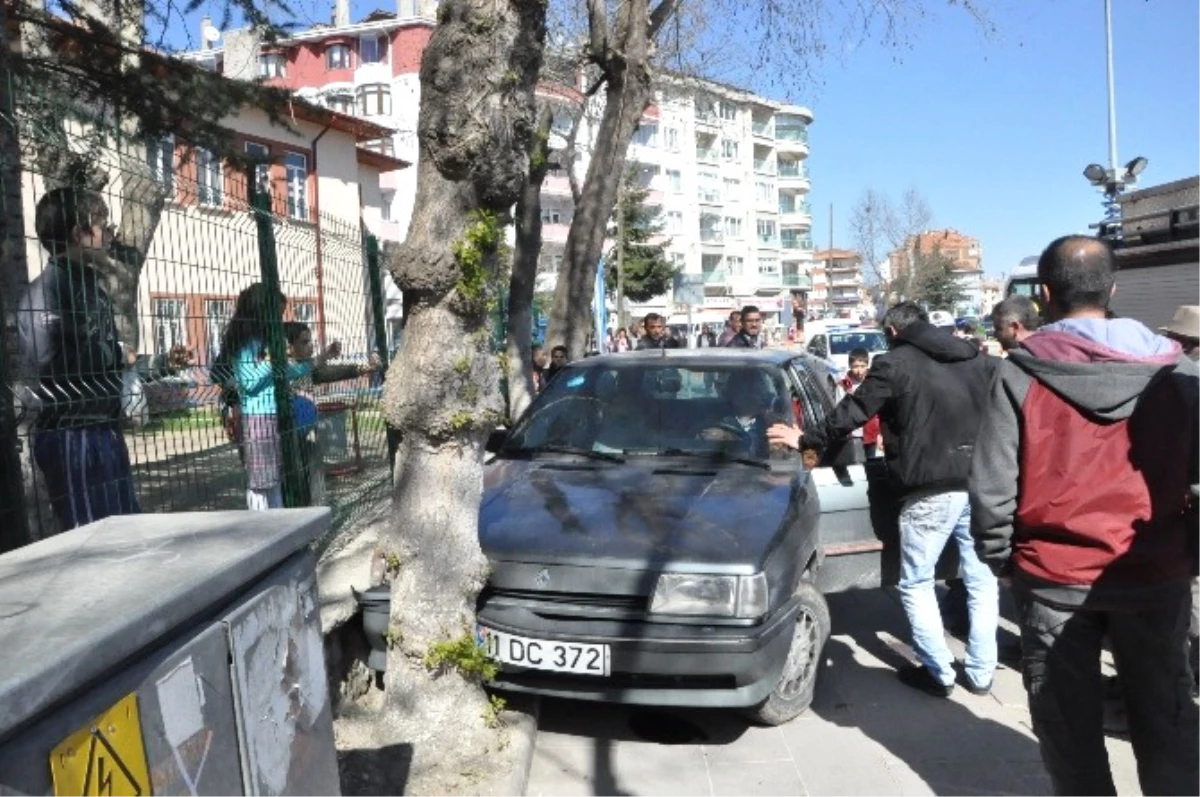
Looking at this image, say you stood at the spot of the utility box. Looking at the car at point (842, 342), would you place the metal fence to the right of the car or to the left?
left

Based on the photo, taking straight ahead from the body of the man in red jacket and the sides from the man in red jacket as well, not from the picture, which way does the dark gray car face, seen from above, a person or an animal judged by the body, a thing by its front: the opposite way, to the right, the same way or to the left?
the opposite way

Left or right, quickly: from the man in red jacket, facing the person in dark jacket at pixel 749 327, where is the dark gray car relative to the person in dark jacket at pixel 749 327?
left

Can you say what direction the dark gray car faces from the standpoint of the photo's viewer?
facing the viewer and to the left of the viewer

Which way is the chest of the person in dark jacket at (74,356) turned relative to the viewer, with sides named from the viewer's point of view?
facing to the right of the viewer

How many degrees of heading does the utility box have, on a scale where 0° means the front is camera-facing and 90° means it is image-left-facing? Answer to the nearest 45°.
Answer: approximately 315°

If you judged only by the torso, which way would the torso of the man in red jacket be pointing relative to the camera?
away from the camera

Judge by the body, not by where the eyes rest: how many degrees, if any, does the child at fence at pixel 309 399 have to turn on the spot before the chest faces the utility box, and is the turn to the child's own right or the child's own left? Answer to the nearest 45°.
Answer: approximately 90° to the child's own right

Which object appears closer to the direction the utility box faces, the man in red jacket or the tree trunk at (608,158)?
the man in red jacket

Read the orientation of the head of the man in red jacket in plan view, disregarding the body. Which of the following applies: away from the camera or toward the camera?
away from the camera

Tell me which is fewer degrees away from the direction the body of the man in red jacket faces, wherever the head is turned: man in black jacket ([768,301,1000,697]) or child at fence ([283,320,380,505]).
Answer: the man in black jacket

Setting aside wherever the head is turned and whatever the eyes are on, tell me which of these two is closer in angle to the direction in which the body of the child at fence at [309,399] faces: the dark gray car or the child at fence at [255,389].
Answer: the dark gray car

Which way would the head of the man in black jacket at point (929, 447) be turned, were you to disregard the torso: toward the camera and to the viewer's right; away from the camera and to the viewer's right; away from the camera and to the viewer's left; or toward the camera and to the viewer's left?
away from the camera and to the viewer's left

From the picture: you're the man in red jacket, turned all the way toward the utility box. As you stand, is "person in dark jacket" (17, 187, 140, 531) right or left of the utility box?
right

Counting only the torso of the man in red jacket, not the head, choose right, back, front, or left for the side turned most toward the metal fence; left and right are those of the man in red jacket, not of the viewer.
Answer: left
